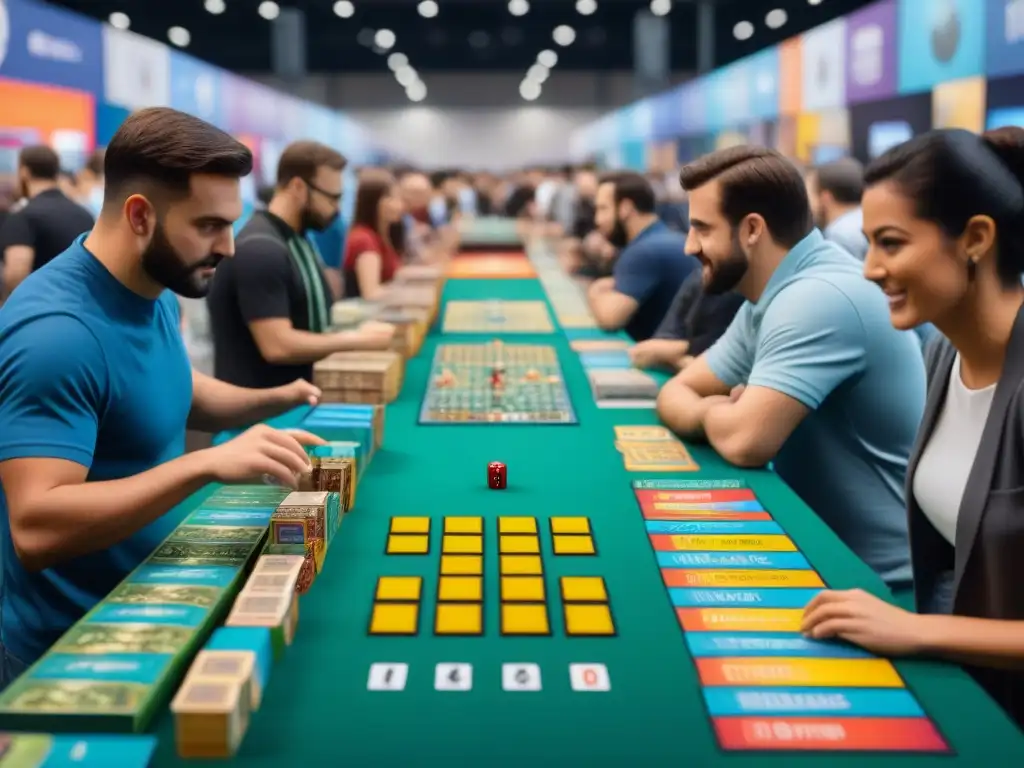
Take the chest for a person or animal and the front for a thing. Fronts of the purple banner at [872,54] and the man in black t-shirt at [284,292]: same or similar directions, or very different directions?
very different directions

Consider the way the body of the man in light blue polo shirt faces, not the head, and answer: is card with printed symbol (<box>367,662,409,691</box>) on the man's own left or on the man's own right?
on the man's own left

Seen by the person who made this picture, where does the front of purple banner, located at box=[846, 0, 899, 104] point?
facing the viewer and to the left of the viewer

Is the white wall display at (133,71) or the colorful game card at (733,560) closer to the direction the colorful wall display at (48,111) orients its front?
the colorful game card

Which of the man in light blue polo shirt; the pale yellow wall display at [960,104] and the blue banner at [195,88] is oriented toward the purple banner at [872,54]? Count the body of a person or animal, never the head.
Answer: the blue banner

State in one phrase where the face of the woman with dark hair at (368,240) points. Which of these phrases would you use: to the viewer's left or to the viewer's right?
to the viewer's right

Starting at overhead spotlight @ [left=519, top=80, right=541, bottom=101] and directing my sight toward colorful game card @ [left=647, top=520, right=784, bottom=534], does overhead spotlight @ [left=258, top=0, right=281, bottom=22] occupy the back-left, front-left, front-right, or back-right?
front-right

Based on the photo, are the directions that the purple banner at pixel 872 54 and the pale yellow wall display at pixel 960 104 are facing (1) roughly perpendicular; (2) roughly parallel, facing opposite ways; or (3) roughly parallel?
roughly parallel

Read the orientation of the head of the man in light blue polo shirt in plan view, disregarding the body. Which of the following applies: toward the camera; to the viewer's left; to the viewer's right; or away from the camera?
to the viewer's left

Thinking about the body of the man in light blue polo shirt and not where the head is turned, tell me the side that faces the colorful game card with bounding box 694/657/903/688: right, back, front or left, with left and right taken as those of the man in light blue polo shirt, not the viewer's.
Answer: left

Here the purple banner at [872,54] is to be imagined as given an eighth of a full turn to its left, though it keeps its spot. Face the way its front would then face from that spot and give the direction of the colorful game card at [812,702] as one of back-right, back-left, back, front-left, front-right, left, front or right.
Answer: front

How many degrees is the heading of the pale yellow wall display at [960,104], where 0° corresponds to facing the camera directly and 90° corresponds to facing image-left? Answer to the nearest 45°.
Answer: approximately 45°

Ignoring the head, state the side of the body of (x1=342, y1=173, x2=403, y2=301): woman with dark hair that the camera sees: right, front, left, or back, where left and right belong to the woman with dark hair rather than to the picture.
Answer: right

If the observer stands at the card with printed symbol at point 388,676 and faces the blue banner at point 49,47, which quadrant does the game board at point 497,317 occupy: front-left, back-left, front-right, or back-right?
front-right

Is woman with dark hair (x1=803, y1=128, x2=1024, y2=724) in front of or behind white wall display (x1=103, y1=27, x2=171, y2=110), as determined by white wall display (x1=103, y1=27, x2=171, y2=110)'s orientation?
in front

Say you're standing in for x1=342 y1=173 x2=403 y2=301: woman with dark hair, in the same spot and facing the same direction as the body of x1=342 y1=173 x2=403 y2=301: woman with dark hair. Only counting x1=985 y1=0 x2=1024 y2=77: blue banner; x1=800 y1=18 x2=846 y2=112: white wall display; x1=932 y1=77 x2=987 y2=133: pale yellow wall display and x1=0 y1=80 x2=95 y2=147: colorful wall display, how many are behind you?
1

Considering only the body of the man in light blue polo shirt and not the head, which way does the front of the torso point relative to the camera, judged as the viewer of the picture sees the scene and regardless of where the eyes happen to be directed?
to the viewer's left

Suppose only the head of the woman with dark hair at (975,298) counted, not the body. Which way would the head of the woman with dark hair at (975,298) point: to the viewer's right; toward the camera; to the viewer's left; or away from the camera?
to the viewer's left
